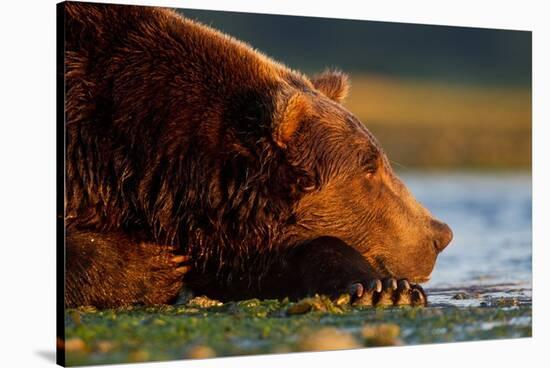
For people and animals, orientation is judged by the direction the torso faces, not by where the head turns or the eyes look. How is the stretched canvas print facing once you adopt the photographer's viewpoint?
facing the viewer and to the right of the viewer
